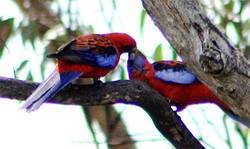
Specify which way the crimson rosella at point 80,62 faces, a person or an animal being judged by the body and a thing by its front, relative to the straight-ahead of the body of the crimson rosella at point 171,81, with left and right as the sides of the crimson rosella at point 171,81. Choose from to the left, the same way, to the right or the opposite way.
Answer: the opposite way

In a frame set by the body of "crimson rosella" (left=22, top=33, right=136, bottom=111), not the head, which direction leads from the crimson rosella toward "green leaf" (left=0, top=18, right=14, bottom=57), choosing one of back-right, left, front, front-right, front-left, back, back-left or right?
back-left

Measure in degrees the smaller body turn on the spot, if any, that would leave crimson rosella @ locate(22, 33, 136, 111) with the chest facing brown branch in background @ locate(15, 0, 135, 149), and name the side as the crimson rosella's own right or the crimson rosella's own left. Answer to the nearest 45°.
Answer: approximately 90° to the crimson rosella's own left

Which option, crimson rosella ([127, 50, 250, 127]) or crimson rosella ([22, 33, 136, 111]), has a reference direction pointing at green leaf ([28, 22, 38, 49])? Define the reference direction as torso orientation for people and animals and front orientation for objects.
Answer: crimson rosella ([127, 50, 250, 127])

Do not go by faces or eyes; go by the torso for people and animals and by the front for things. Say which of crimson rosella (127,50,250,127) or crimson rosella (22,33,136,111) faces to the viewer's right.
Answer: crimson rosella (22,33,136,111)

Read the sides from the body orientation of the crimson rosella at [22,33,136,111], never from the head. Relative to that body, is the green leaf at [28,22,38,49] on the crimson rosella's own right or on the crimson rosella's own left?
on the crimson rosella's own left

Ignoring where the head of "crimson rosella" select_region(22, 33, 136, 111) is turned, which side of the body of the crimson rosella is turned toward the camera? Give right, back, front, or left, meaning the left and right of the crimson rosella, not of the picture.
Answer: right

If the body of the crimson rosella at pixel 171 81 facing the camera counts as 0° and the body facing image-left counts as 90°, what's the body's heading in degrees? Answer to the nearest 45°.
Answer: approximately 90°
